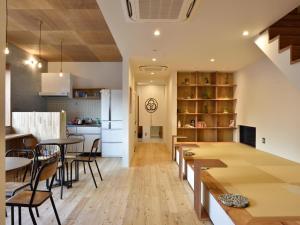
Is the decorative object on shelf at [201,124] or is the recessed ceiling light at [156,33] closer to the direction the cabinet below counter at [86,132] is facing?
the recessed ceiling light

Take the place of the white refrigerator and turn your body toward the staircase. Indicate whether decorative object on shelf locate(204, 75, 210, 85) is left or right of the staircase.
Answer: left

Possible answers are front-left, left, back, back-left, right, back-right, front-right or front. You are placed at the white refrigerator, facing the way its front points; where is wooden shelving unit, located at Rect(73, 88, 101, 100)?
back-right

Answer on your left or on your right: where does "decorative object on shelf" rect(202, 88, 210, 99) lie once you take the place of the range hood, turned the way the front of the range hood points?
on your left

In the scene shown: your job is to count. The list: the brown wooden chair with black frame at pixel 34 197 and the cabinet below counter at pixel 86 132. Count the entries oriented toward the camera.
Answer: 1

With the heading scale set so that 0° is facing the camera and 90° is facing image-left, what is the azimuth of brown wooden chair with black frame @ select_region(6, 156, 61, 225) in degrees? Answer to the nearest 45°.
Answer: approximately 135°
